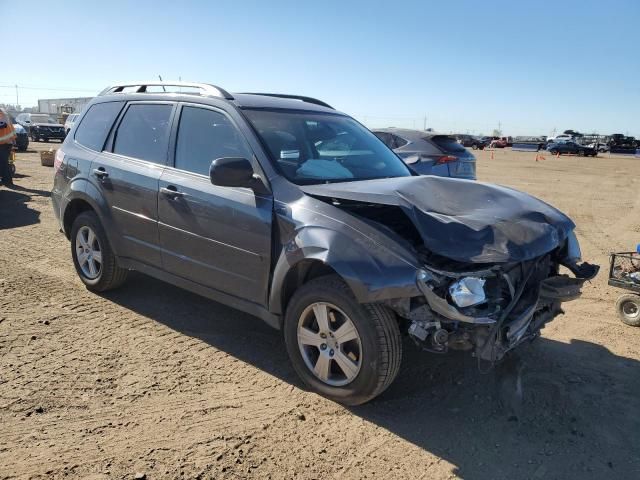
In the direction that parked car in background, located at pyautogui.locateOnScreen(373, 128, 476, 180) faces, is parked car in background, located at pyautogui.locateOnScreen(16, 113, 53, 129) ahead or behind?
ahead

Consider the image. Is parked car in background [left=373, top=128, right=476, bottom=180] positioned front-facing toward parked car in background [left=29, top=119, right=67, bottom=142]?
yes

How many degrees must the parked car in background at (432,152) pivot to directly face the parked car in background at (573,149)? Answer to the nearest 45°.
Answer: approximately 45° to its right

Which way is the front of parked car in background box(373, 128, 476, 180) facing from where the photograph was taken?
facing away from the viewer and to the left of the viewer

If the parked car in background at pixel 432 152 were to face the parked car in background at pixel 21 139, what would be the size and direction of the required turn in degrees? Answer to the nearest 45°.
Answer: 0° — it already faces it
